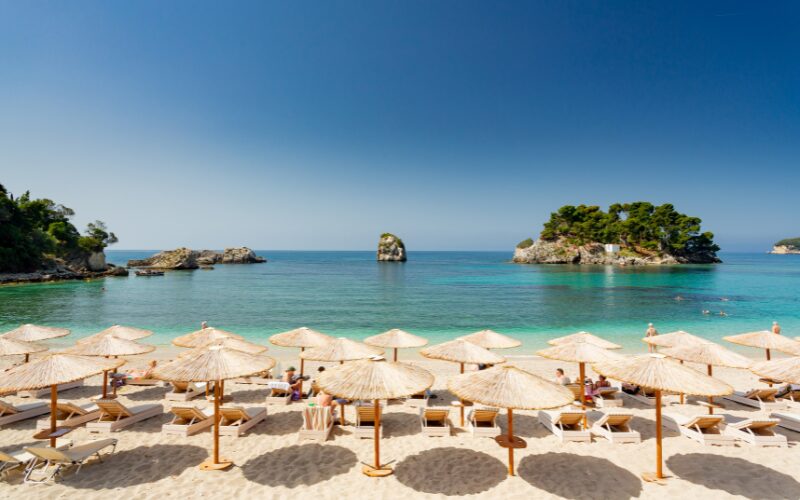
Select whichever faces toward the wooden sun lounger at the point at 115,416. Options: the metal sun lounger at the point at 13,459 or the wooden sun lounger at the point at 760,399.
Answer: the metal sun lounger at the point at 13,459

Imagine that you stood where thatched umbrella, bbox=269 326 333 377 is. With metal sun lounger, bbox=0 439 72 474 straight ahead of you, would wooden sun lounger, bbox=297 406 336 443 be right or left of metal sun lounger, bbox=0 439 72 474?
left

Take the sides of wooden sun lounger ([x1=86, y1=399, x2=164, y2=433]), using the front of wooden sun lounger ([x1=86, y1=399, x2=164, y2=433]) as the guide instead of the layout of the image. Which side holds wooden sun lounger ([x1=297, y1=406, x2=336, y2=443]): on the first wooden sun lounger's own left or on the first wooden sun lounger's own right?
on the first wooden sun lounger's own right

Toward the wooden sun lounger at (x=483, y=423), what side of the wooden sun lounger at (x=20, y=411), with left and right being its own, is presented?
right

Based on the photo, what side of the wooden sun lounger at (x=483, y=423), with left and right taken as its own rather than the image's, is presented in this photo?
back

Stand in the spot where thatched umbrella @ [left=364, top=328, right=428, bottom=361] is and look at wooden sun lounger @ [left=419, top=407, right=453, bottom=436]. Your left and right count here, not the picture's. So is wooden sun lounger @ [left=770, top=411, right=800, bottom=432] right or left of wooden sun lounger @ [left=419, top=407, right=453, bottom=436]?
left
